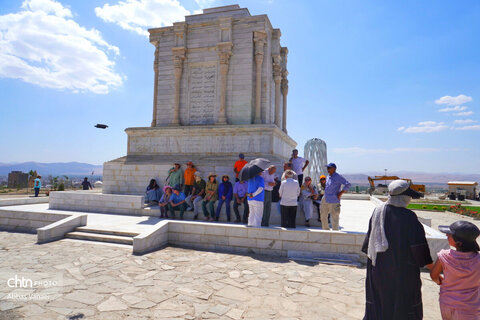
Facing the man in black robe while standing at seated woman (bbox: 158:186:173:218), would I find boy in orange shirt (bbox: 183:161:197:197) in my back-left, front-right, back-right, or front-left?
back-left

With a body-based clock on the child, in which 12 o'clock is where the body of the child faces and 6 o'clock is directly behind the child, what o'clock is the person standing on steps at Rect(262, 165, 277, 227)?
The person standing on steps is roughly at 12 o'clock from the child.

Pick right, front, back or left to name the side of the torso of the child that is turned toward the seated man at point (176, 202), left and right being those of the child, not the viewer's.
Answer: front

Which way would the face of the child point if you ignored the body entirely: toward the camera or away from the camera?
away from the camera

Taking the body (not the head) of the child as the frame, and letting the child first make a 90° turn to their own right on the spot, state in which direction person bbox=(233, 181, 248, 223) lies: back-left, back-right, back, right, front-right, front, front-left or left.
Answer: left

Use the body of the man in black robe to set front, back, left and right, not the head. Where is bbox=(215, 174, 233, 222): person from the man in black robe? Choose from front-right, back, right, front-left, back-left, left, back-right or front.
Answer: left

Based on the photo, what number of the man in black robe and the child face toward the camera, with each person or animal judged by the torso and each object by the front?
0

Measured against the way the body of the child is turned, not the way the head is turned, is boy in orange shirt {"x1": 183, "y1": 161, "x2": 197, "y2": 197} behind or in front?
in front

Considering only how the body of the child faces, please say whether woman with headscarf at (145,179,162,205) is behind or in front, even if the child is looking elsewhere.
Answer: in front

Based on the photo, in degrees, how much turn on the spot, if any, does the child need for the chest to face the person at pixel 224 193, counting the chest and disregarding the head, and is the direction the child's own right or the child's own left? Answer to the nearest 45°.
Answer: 0° — they already face them

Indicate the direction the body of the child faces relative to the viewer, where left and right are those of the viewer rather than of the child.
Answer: facing away from the viewer and to the left of the viewer

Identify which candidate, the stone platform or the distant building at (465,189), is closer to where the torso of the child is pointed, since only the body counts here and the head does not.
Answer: the stone platform

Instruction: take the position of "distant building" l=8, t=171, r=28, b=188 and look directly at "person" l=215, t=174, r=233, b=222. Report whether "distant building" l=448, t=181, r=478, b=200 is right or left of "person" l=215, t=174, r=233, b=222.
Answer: left
